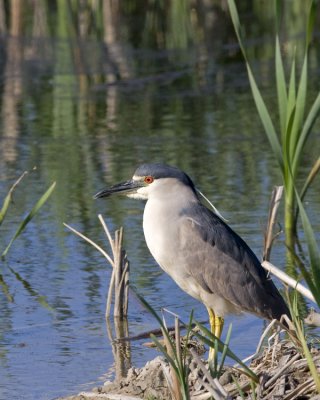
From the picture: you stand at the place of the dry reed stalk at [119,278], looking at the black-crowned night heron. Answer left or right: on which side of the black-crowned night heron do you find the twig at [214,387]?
right

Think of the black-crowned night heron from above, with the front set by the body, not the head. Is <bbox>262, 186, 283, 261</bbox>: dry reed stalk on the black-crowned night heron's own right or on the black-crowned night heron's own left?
on the black-crowned night heron's own right

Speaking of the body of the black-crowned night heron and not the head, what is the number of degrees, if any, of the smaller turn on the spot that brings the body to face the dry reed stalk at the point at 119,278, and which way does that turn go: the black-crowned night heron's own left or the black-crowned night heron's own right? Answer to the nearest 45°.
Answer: approximately 45° to the black-crowned night heron's own right

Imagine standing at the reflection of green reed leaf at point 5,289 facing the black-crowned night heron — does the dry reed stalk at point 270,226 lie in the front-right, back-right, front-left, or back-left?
front-left

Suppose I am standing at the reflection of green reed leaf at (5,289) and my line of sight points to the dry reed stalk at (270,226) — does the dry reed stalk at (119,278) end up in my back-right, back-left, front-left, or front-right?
front-right

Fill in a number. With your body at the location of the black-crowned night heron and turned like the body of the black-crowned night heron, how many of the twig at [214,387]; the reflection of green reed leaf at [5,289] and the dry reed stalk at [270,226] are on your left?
1

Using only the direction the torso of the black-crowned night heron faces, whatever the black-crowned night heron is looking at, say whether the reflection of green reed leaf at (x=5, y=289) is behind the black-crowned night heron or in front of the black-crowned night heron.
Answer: in front

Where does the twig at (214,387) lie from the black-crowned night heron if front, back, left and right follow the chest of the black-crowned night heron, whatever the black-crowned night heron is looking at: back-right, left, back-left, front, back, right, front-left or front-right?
left

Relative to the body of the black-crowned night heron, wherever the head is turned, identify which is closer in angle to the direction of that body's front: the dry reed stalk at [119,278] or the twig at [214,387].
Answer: the dry reed stalk

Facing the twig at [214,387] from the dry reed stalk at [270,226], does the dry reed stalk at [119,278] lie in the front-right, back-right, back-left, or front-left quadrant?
front-right

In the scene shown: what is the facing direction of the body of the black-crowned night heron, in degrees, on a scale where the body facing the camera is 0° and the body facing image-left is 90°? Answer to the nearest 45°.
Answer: approximately 90°

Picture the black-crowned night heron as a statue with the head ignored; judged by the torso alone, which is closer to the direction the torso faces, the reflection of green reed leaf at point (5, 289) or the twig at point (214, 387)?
the reflection of green reed leaf
